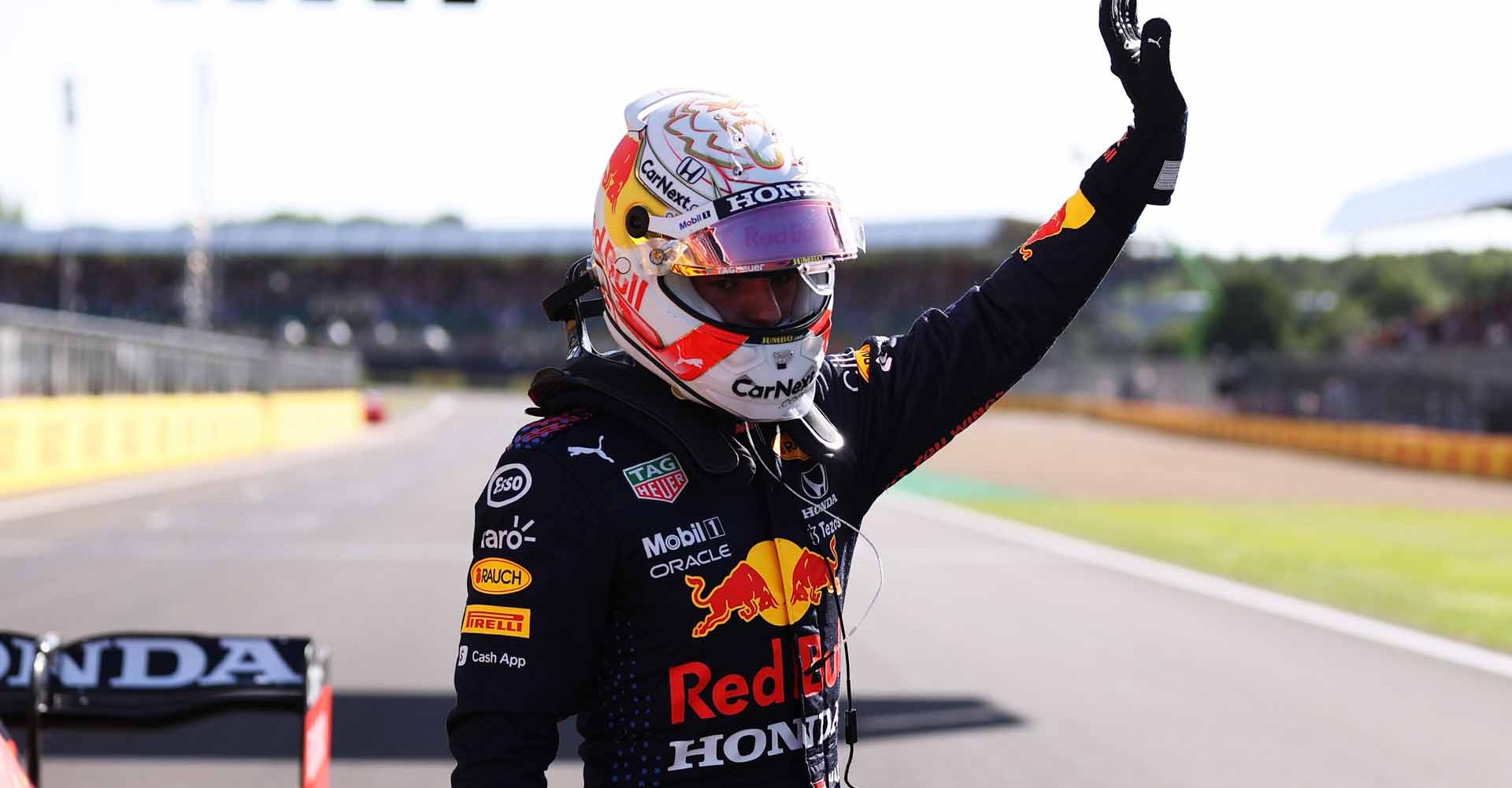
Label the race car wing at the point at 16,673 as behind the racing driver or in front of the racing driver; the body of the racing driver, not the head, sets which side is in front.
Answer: behind

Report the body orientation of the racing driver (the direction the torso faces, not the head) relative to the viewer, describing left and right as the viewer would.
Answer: facing the viewer and to the right of the viewer

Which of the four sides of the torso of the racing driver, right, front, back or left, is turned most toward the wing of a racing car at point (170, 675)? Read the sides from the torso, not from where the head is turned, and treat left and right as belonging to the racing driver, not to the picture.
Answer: back
